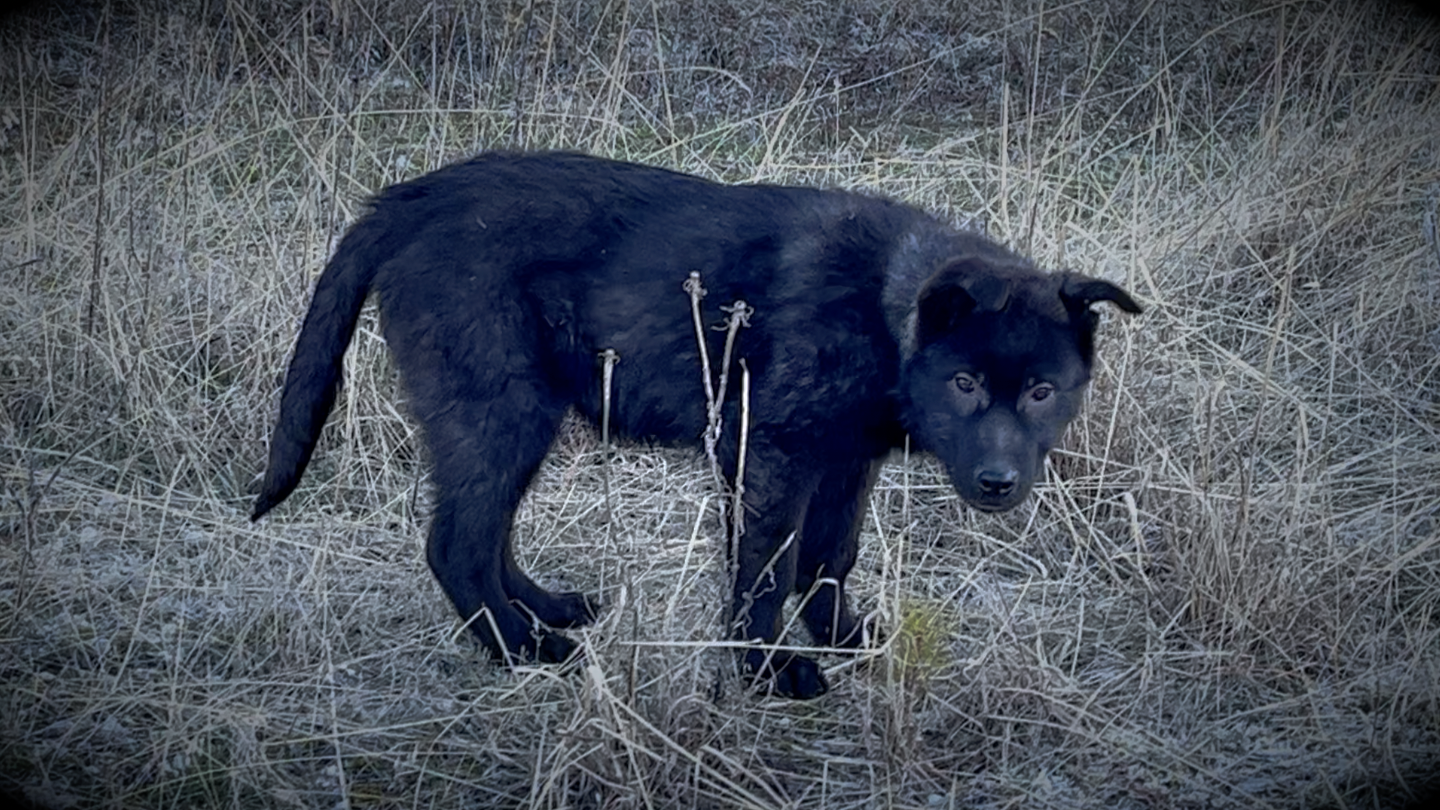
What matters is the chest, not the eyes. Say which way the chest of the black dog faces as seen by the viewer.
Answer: to the viewer's right
